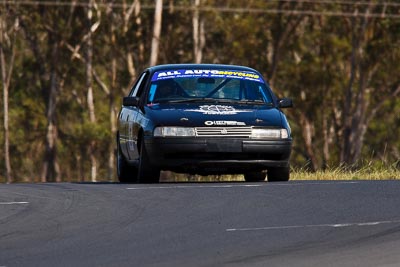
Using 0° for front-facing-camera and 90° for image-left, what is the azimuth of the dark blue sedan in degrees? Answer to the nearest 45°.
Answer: approximately 0°
